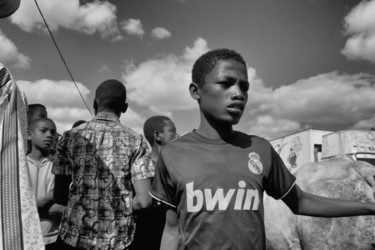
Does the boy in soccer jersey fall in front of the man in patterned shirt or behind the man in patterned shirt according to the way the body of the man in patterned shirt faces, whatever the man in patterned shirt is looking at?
behind

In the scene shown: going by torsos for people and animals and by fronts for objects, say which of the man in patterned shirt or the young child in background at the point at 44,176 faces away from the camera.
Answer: the man in patterned shirt

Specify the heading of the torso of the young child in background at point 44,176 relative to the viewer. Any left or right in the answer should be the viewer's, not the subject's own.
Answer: facing the viewer and to the right of the viewer

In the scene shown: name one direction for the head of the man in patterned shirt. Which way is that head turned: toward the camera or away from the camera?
away from the camera

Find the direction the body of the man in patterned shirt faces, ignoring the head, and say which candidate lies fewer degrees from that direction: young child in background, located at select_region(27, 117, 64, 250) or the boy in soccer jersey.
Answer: the young child in background

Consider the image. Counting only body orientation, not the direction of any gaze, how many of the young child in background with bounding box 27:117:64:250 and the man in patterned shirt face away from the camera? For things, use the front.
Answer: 1

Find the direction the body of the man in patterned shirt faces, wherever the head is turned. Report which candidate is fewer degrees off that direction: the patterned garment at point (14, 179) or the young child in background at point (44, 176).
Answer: the young child in background

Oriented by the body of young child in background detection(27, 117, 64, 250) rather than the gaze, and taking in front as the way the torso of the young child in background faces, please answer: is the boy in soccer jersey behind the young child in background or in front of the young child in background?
in front

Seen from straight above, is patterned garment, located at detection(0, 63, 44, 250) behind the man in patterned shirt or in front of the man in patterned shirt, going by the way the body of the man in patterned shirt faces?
behind

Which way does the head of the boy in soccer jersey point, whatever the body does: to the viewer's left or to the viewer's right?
to the viewer's right

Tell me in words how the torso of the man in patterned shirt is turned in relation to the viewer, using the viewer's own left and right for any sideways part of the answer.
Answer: facing away from the viewer

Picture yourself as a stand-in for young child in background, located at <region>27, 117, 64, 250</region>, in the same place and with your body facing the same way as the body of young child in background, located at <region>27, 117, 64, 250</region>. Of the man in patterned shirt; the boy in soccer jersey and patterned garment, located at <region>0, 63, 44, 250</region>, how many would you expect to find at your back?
0

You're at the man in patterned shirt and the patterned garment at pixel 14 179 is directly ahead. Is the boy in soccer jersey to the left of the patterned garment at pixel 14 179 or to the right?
left
